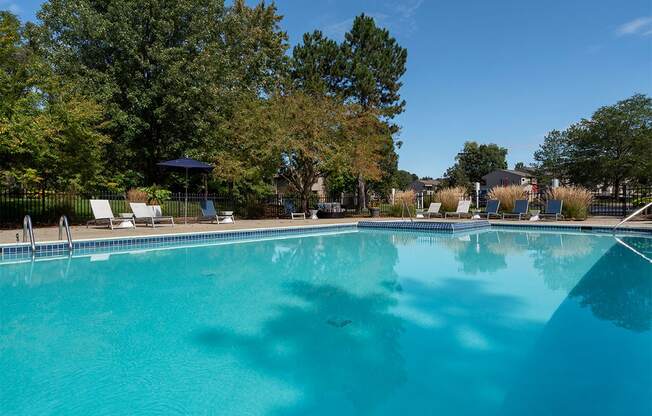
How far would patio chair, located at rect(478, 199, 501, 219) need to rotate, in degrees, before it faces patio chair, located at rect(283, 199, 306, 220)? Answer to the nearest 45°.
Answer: approximately 45° to its right

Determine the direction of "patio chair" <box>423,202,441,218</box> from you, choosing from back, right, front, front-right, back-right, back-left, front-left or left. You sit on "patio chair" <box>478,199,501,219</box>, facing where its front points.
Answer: front-right

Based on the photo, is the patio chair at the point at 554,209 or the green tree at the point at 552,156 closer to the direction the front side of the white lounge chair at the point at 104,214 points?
the patio chair

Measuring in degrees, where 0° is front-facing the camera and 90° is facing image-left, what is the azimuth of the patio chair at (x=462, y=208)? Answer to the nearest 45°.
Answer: approximately 45°

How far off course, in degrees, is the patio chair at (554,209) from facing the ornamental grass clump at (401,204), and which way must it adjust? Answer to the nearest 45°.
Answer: approximately 45° to its right

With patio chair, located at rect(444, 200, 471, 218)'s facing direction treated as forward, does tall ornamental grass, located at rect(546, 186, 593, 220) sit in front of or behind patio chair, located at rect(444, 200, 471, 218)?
behind

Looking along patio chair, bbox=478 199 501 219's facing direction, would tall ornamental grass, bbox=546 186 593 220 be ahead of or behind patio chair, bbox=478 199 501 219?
behind

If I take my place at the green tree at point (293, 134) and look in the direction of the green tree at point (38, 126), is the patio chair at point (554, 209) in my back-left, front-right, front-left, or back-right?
back-left

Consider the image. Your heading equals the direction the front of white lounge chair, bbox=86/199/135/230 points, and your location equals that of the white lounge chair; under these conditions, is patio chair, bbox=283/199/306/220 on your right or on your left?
on your left
